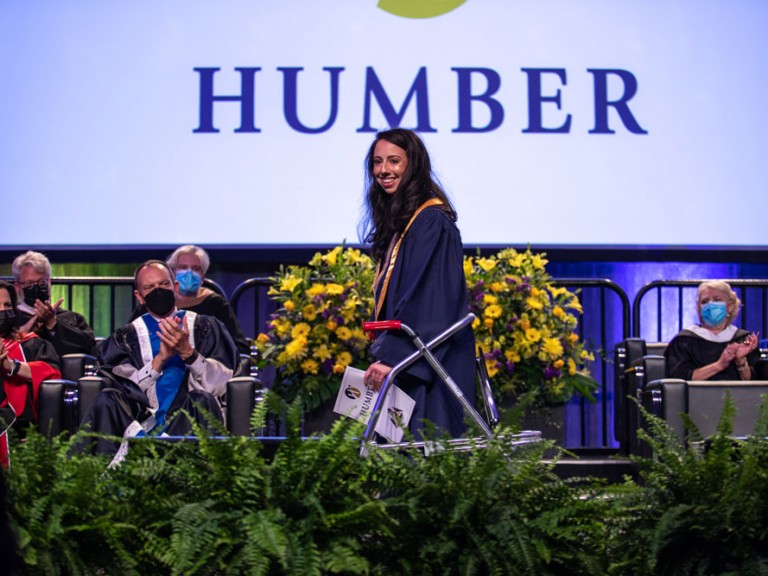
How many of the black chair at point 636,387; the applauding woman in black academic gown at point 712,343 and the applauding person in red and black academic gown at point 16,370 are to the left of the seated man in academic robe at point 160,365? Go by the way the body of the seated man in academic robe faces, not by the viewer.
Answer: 2

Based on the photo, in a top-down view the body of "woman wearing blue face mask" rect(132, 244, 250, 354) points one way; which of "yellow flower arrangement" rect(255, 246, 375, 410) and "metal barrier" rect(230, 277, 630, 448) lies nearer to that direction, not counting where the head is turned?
the yellow flower arrangement

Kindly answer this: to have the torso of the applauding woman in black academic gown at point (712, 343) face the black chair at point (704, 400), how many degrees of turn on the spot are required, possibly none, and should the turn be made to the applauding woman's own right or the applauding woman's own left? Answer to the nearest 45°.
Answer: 0° — they already face it

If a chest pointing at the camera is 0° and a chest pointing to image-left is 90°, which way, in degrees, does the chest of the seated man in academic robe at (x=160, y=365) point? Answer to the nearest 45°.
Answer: approximately 0°

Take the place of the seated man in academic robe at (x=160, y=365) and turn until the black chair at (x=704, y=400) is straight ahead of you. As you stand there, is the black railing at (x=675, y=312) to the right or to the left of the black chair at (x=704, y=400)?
left
